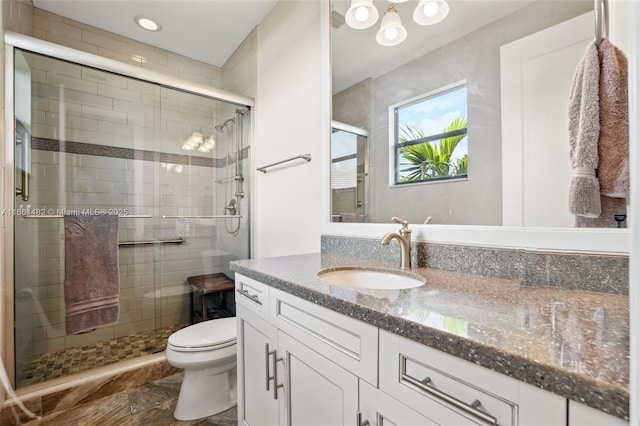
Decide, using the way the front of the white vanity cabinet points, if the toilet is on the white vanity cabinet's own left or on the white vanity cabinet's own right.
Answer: on the white vanity cabinet's own right

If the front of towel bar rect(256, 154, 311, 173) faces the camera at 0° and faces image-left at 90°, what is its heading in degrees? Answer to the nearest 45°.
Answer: approximately 45°

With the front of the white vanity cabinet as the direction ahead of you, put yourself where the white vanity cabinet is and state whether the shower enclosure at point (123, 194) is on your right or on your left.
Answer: on your right

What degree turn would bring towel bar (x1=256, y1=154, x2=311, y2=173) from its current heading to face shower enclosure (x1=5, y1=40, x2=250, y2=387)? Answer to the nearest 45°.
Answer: approximately 45° to its right

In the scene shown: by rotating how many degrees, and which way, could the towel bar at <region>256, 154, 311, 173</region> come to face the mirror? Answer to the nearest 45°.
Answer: approximately 90° to its left

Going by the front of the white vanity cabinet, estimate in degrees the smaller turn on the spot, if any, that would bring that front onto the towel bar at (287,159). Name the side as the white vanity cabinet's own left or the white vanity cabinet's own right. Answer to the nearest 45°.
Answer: approximately 90° to the white vanity cabinet's own right

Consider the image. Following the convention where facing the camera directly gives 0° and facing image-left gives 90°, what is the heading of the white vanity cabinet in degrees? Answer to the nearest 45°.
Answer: approximately 45°

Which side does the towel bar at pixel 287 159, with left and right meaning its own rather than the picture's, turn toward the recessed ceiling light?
right
